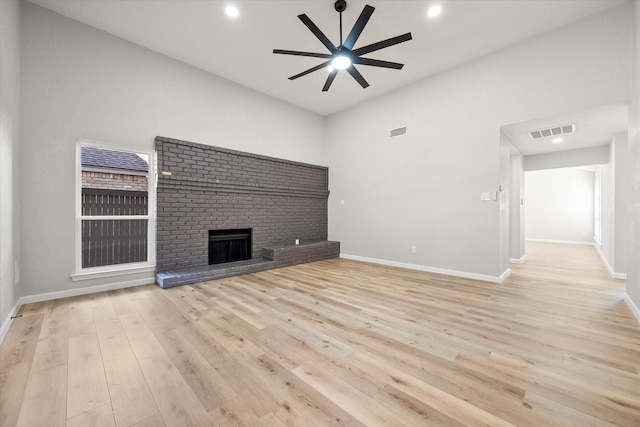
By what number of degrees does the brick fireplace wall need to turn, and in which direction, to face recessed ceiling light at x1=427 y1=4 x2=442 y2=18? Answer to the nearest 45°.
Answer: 0° — it already faces it

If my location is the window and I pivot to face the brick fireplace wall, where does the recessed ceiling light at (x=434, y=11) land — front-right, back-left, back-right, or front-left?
front-right

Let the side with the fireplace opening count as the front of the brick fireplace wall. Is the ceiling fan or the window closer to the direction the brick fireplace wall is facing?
the ceiling fan

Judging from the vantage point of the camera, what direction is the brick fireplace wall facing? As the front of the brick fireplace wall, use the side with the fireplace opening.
facing the viewer and to the right of the viewer

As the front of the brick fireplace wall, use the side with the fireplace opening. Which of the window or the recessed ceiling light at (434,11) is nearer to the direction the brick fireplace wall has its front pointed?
the recessed ceiling light

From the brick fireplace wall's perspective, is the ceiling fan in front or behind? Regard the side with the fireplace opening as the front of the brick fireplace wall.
in front

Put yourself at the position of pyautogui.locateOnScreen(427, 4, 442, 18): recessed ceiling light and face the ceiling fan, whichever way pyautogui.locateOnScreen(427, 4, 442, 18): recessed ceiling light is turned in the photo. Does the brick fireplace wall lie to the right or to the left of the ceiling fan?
right

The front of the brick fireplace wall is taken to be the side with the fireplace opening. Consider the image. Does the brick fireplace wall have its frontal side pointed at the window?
no
